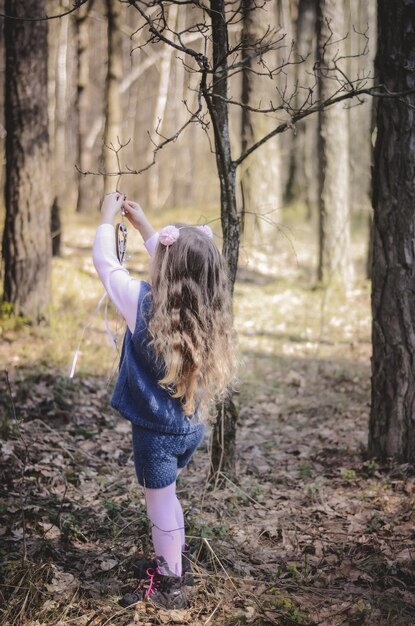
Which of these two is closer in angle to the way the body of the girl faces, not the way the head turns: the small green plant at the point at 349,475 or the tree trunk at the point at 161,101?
the tree trunk

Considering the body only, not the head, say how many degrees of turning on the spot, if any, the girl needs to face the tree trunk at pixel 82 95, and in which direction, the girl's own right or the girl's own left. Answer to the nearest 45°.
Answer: approximately 45° to the girl's own right

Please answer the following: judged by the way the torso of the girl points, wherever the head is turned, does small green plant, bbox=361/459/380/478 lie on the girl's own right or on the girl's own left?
on the girl's own right

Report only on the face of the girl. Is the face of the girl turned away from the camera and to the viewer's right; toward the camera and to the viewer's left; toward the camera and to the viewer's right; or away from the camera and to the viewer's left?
away from the camera and to the viewer's left

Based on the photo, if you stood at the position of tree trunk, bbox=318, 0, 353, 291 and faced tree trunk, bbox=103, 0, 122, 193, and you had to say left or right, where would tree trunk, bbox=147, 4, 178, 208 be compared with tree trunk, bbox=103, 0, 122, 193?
right

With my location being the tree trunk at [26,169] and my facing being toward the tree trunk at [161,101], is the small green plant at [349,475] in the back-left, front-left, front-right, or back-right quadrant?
back-right

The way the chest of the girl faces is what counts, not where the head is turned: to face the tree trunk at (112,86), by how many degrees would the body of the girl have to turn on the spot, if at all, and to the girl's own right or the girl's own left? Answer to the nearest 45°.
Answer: approximately 45° to the girl's own right

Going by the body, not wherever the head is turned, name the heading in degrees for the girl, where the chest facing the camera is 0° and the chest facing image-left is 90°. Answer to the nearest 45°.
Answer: approximately 135°

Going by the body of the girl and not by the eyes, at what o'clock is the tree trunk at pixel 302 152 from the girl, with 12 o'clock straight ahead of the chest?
The tree trunk is roughly at 2 o'clock from the girl.

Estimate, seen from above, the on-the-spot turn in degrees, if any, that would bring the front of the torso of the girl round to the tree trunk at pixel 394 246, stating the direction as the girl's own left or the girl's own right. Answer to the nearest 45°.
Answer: approximately 90° to the girl's own right
